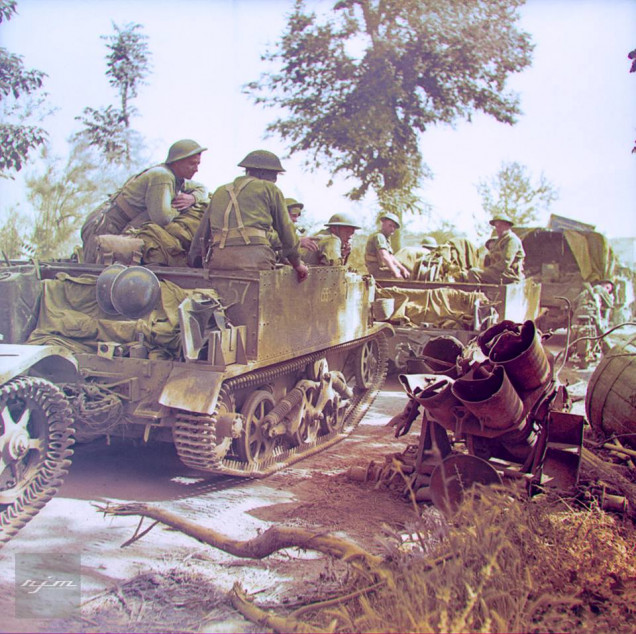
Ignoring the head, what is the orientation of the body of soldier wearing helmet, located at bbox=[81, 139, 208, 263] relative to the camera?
to the viewer's right

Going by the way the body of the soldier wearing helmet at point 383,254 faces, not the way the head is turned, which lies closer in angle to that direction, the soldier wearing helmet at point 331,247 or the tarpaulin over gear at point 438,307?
the tarpaulin over gear

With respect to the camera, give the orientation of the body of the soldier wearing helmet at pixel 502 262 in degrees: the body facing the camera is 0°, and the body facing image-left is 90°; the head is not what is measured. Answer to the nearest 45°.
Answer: approximately 90°

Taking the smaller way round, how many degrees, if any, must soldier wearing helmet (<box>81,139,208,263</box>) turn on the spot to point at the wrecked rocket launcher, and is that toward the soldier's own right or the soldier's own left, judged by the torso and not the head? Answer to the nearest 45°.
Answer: approximately 45° to the soldier's own right

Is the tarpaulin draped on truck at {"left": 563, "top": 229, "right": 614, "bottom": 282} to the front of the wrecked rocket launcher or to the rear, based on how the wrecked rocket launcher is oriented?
to the rear

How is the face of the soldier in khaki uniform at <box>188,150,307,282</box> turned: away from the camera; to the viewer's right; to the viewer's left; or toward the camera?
away from the camera

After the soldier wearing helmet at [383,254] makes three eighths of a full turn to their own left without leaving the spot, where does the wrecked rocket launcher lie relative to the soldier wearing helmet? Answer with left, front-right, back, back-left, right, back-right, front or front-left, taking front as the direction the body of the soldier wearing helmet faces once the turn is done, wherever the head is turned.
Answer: back-left

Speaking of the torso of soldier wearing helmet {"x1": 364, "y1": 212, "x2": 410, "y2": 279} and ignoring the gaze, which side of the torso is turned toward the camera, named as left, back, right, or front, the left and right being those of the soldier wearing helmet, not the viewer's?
right

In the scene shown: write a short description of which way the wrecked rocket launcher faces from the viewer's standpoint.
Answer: facing the viewer and to the left of the viewer

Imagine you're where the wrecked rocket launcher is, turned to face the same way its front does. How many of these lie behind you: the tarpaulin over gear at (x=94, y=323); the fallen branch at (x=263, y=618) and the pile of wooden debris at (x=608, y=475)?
1

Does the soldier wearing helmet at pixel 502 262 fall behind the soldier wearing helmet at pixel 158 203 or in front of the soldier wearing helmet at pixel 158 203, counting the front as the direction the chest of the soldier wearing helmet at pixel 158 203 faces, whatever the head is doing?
in front

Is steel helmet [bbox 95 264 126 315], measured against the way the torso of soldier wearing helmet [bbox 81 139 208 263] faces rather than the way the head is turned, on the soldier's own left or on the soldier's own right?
on the soldier's own right

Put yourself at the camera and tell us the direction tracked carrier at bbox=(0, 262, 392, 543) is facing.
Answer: facing away from the viewer and to the right of the viewer

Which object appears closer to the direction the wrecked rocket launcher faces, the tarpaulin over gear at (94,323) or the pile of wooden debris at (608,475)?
the tarpaulin over gear

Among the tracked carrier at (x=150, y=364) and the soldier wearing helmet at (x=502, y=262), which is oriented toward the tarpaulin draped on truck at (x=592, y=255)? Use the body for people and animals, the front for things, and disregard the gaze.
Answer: the tracked carrier

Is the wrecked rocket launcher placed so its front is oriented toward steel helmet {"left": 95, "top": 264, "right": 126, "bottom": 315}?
no
